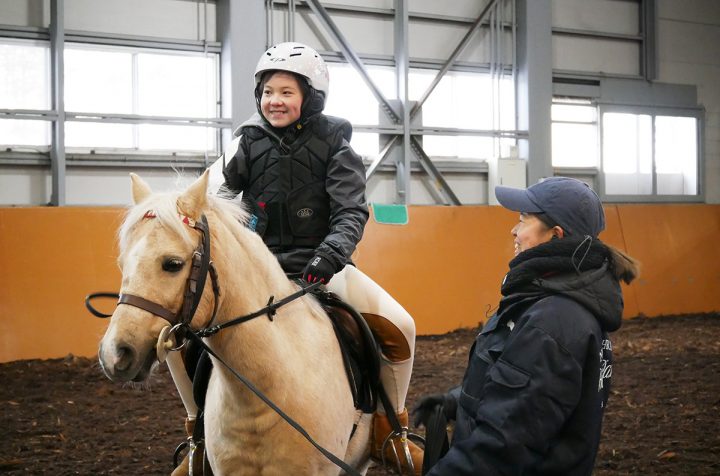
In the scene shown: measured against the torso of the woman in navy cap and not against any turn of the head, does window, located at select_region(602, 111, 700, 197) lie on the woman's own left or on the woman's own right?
on the woman's own right

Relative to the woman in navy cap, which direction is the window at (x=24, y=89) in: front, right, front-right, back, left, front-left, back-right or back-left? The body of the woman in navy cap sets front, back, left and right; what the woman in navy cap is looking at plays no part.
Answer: front-right

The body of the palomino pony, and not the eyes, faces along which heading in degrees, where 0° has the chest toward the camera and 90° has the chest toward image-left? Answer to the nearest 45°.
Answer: approximately 45°

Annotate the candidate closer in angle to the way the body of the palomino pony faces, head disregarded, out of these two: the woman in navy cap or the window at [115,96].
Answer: the woman in navy cap

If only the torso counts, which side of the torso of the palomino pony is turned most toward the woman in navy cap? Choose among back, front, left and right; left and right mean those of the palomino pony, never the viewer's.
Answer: left

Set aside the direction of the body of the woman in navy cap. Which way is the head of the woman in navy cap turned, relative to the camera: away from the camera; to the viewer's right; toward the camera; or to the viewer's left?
to the viewer's left

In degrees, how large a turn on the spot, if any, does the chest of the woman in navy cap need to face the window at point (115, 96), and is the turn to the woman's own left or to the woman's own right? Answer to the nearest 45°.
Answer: approximately 45° to the woman's own right

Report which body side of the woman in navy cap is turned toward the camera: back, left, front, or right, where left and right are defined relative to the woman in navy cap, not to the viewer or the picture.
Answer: left

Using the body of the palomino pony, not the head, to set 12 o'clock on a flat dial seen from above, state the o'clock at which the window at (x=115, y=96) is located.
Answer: The window is roughly at 4 o'clock from the palomino pony.

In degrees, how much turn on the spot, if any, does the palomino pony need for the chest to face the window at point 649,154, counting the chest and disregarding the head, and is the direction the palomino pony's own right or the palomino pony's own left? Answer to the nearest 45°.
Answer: approximately 180°

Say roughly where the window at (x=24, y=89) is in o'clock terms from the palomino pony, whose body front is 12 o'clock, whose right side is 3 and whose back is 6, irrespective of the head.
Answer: The window is roughly at 4 o'clock from the palomino pony.
